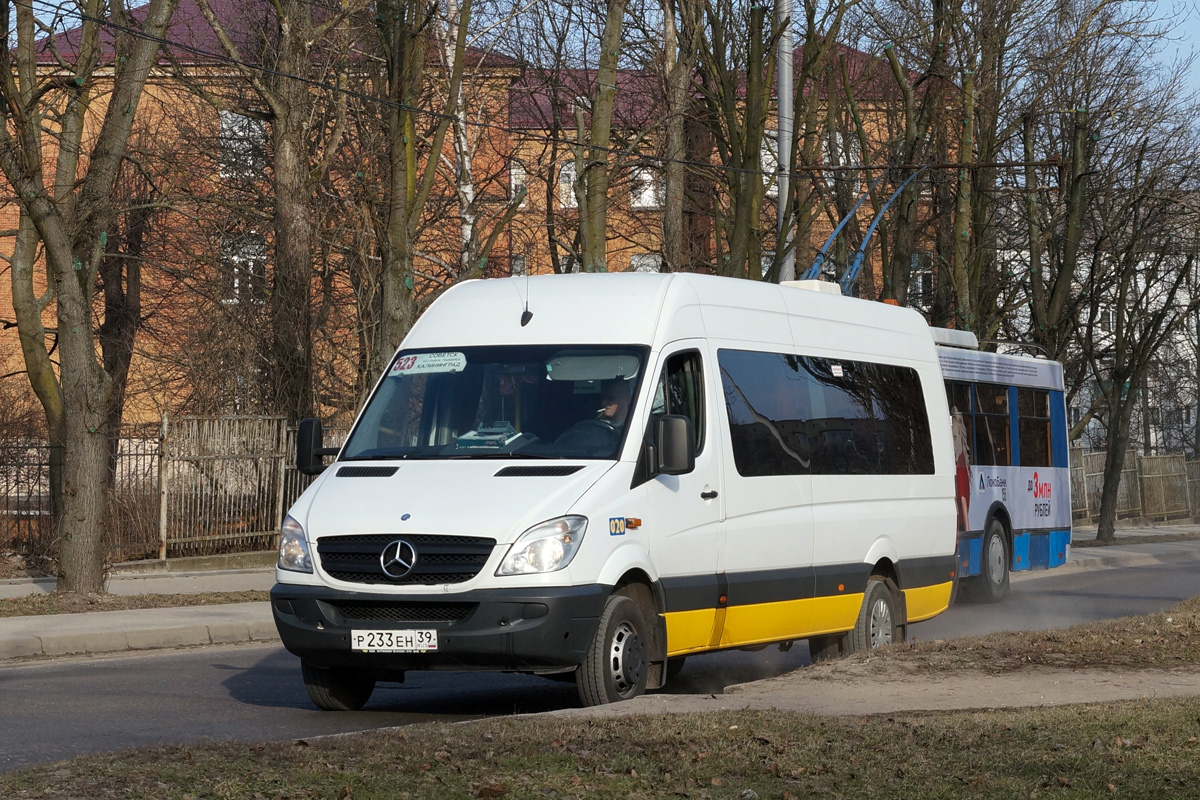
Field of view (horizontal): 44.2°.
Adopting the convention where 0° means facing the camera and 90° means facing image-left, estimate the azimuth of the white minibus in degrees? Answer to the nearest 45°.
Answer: approximately 45°

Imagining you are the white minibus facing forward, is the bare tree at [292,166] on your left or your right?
on your right

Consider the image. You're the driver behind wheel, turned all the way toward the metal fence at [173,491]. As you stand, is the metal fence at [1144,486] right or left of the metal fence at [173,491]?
right

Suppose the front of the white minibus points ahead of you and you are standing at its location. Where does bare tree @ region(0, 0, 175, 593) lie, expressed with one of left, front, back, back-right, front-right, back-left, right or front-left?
right

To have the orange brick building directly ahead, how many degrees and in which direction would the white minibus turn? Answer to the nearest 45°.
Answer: approximately 135° to its right

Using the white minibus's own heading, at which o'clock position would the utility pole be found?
The utility pole is roughly at 5 o'clock from the white minibus.

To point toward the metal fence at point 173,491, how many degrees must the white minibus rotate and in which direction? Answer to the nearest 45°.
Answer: approximately 90° to its right

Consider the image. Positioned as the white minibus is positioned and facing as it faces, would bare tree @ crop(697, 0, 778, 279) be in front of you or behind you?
behind

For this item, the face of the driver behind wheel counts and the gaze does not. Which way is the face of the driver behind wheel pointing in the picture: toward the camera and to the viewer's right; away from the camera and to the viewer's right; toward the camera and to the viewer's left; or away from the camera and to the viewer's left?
toward the camera and to the viewer's left
